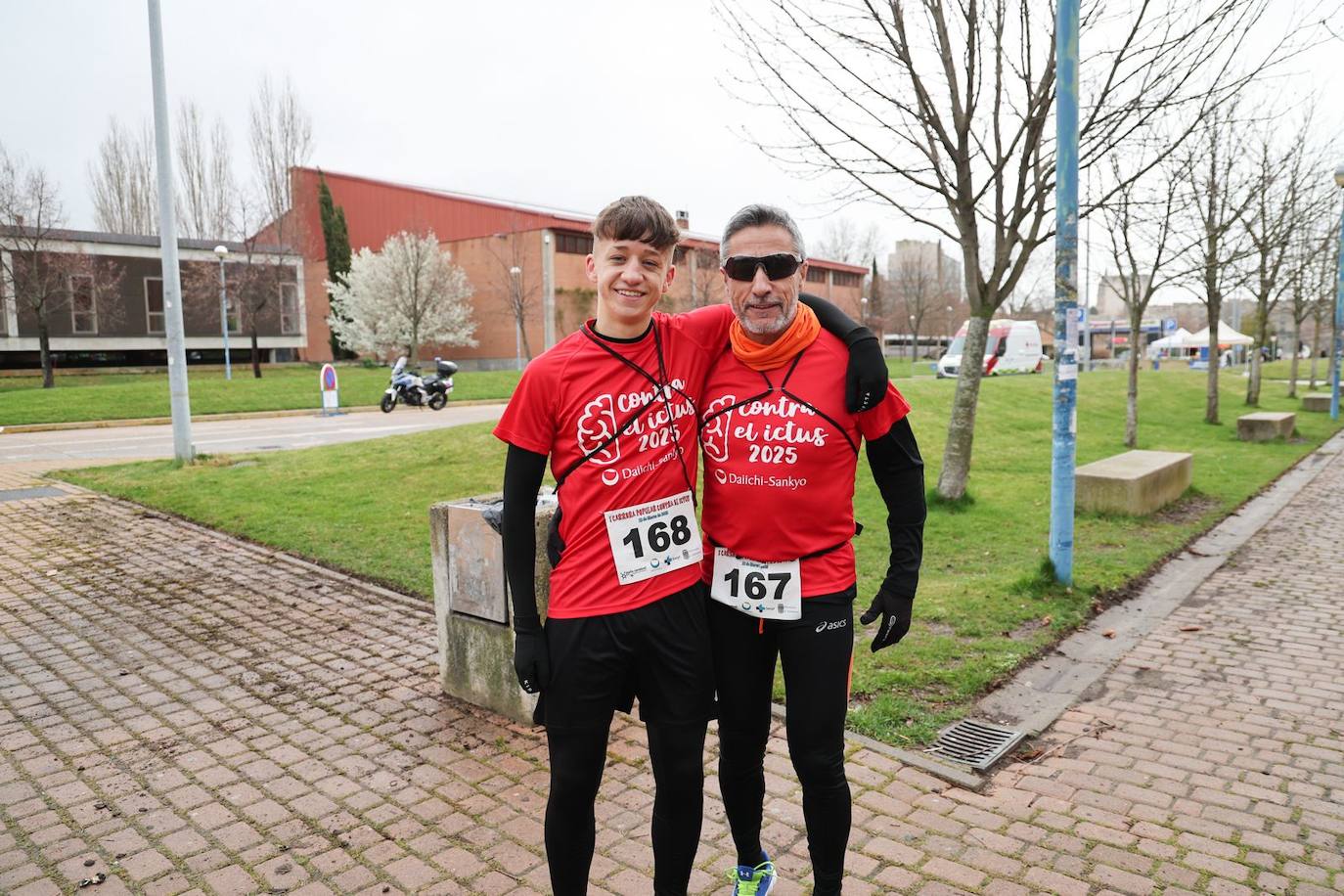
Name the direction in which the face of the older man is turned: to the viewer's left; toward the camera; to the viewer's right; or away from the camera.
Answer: toward the camera

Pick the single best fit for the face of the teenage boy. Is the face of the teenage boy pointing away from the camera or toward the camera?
toward the camera

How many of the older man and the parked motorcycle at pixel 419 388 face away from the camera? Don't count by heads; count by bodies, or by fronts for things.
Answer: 0

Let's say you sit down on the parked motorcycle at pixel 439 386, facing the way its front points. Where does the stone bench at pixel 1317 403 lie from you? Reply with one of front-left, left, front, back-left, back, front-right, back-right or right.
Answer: back-left

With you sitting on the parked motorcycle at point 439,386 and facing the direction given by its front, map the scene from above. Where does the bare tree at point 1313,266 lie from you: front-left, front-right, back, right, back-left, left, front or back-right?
back-left

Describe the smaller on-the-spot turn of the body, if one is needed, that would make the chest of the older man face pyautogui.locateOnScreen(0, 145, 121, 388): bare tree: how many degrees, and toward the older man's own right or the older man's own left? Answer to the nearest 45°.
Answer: approximately 135° to the older man's own right

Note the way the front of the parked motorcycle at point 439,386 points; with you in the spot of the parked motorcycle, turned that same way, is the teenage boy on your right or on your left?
on your left

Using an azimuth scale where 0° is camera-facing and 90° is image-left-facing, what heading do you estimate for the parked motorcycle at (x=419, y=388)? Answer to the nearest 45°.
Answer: approximately 45°

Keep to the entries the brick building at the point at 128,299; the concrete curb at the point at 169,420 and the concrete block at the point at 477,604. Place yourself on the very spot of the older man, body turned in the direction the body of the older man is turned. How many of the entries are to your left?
0

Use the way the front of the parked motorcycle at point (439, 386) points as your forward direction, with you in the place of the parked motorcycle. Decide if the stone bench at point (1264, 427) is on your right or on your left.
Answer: on your left

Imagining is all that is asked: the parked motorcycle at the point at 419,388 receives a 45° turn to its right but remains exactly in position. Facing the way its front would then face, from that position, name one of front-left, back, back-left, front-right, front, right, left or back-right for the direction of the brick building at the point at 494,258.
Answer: right

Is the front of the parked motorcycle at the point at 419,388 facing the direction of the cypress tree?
no

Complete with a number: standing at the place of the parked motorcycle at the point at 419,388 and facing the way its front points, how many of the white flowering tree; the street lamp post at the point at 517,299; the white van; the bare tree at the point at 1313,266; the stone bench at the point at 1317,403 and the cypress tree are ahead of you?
0

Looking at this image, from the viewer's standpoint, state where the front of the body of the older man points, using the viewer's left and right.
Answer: facing the viewer
